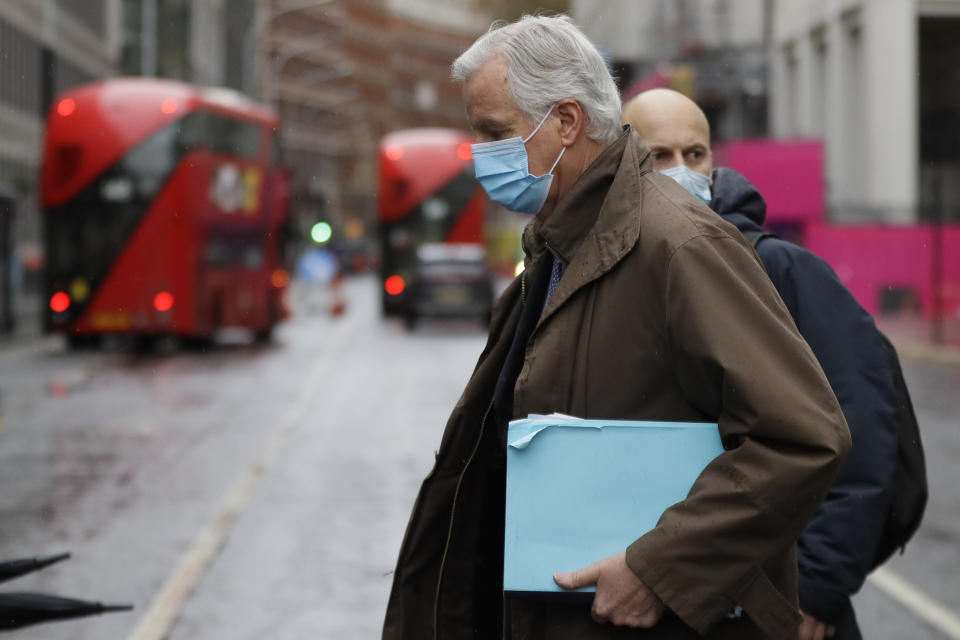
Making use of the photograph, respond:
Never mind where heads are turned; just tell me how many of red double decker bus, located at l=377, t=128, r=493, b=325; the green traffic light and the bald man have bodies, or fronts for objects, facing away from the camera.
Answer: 1

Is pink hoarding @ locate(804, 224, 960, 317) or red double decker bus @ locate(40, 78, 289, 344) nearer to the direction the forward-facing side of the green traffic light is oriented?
the red double decker bus

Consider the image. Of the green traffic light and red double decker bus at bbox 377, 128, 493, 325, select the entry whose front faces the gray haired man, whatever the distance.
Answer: the green traffic light

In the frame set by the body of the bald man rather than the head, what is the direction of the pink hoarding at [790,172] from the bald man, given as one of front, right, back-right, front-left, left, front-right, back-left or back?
back-right

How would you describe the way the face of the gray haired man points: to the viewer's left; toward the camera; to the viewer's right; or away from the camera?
to the viewer's left

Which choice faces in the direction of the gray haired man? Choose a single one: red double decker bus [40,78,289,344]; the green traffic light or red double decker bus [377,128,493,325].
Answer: the green traffic light

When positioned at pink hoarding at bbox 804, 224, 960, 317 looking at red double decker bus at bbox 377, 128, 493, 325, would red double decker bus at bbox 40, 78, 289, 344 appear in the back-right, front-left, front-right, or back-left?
front-left

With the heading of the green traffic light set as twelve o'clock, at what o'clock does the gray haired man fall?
The gray haired man is roughly at 12 o'clock from the green traffic light.

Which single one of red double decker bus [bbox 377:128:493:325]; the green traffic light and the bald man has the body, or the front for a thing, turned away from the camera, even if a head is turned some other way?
the red double decker bus

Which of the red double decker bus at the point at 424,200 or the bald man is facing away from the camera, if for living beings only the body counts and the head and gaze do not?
the red double decker bus

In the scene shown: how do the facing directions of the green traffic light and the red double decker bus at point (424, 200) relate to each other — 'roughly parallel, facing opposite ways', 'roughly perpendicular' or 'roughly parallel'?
roughly parallel, facing opposite ways

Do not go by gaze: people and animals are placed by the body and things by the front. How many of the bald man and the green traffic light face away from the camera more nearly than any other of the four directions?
0

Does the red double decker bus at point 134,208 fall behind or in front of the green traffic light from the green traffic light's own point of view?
in front

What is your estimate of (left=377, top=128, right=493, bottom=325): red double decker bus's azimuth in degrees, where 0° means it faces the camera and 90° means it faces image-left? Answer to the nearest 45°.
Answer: approximately 180°

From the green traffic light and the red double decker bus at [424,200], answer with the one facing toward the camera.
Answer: the green traffic light

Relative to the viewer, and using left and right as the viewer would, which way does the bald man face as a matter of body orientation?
facing the viewer and to the left of the viewer

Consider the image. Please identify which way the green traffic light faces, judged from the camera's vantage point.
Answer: facing the viewer
